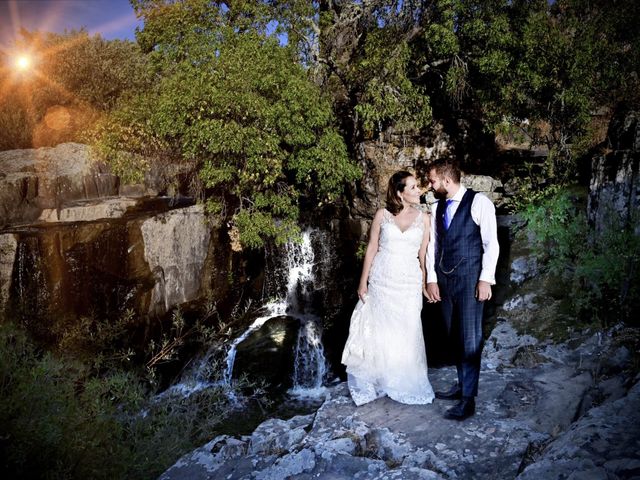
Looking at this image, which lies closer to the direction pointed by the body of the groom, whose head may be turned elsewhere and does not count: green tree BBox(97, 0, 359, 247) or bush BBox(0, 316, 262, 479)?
the bush

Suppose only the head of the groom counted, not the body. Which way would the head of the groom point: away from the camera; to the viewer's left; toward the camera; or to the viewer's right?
to the viewer's left

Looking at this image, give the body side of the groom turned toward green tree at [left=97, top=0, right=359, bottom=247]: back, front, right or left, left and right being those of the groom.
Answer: right

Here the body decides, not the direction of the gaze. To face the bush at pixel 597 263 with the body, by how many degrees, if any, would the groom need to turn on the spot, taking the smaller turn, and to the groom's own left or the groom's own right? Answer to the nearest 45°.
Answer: approximately 180°

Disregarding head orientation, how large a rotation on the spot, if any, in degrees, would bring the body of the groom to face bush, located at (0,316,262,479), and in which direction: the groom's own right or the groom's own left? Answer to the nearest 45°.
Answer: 0° — they already face it

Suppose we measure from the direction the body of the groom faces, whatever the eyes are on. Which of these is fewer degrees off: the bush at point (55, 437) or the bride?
the bush

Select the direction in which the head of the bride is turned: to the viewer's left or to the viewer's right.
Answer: to the viewer's right

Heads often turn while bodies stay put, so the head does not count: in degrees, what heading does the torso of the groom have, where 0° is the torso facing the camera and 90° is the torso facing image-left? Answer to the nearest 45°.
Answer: approximately 45°
